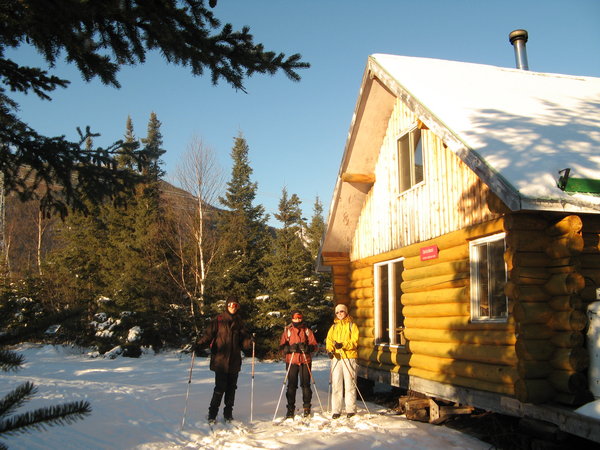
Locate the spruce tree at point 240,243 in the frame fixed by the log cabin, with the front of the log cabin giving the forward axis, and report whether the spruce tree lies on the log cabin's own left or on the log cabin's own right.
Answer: on the log cabin's own right

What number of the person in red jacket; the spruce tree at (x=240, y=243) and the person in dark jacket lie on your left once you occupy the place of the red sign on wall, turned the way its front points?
0

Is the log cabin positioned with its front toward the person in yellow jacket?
no

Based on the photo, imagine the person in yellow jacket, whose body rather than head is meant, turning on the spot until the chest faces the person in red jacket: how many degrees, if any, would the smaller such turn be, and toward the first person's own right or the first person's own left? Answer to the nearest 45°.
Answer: approximately 90° to the first person's own right

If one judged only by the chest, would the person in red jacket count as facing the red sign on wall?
no

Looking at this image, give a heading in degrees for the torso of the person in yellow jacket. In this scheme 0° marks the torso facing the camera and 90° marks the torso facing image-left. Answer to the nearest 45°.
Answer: approximately 0°

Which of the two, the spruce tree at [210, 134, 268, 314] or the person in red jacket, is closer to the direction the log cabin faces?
the person in red jacket

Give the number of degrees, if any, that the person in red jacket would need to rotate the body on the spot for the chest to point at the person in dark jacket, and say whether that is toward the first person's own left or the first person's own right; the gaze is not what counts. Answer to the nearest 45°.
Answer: approximately 45° to the first person's own right

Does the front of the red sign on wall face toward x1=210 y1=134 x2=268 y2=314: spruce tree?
no

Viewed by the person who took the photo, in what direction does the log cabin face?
facing the viewer and to the left of the viewer

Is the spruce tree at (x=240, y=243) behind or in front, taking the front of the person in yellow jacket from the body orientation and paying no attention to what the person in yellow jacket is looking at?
behind

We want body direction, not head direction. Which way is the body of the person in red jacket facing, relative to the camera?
toward the camera

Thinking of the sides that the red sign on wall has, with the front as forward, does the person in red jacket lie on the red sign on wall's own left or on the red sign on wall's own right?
on the red sign on wall's own right

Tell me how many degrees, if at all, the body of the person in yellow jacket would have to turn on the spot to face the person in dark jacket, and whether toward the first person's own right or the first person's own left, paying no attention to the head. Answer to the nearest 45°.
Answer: approximately 90° to the first person's own right

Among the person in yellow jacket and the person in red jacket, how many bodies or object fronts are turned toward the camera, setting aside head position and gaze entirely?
2
